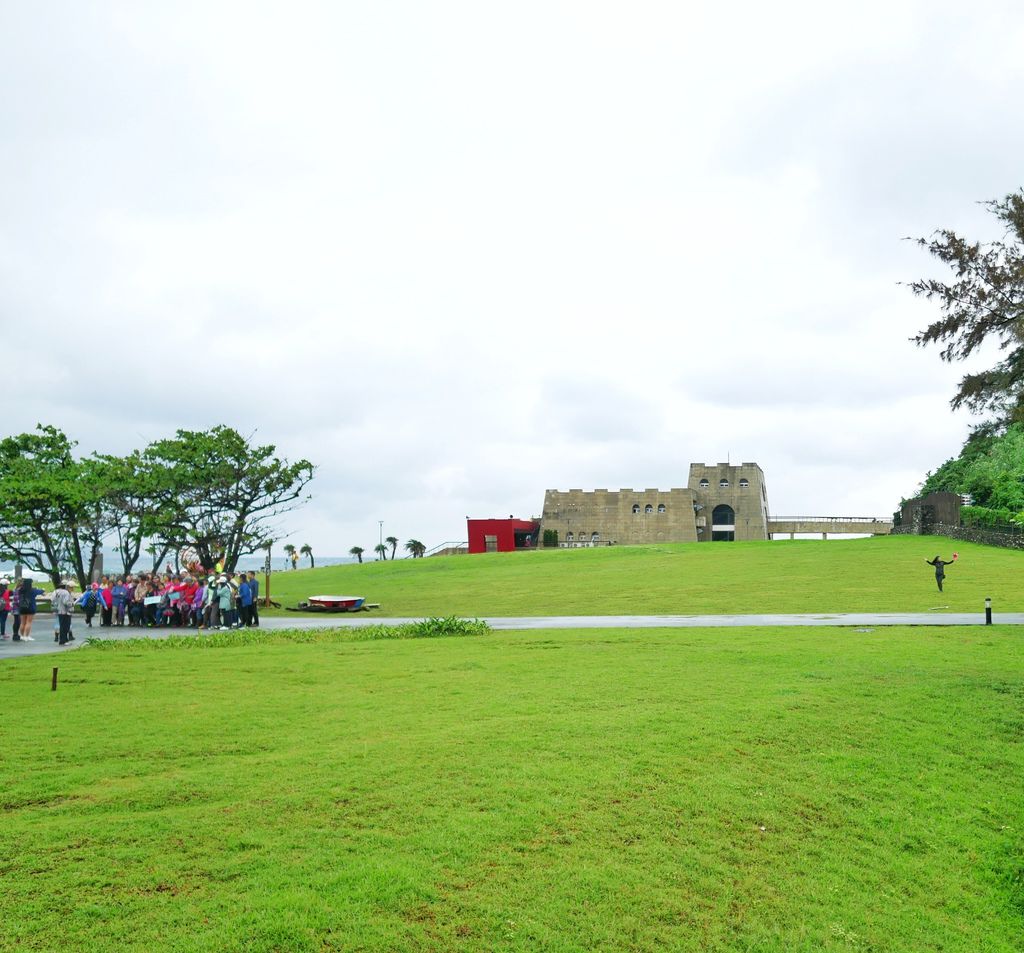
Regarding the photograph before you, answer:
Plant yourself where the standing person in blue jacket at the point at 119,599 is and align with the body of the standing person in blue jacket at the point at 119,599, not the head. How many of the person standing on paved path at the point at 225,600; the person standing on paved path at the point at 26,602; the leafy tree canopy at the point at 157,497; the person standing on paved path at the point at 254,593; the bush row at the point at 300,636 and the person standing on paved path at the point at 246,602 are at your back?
1

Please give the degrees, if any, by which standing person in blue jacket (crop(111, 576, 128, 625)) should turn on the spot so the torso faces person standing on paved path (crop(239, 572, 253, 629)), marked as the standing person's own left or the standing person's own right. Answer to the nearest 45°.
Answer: approximately 45° to the standing person's own left

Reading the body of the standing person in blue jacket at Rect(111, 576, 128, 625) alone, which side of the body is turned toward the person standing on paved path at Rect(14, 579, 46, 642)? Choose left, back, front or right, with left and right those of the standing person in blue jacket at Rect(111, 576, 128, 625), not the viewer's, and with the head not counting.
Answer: front

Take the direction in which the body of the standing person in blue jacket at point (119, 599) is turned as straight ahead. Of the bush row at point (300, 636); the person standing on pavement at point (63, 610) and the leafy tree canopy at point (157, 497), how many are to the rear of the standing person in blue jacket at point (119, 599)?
1

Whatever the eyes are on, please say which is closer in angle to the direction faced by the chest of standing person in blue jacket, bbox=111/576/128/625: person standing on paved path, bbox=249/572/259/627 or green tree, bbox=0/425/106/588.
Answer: the person standing on paved path

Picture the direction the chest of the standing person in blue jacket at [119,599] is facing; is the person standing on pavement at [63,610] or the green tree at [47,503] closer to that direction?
the person standing on pavement

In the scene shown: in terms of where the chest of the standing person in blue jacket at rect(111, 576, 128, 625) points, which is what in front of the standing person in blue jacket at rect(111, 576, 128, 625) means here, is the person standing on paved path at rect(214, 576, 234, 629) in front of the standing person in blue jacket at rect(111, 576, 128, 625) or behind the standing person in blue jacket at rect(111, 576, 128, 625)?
in front

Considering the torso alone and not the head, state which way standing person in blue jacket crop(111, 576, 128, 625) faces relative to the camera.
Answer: toward the camera

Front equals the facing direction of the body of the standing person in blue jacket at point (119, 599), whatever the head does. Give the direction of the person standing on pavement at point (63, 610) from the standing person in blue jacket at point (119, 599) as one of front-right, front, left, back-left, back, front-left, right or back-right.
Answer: front

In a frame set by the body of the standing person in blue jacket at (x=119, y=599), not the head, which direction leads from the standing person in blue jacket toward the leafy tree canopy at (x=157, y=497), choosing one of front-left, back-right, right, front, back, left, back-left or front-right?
back
